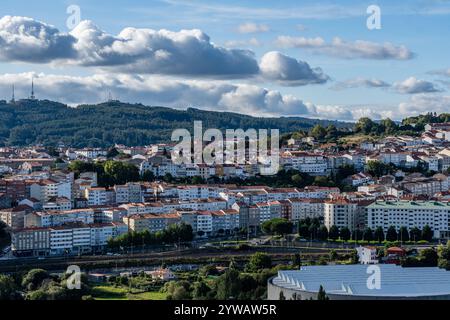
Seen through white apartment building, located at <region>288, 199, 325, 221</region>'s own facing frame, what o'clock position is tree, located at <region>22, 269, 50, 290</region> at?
The tree is roughly at 1 o'clock from the white apartment building.

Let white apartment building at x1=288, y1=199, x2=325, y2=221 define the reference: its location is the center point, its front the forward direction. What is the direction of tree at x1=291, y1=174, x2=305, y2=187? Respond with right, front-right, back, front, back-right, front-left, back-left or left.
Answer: back

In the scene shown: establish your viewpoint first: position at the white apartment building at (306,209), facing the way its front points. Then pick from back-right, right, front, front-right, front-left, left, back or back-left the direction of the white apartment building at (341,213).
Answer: front-left

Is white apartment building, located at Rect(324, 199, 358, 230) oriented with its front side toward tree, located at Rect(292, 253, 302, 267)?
yes

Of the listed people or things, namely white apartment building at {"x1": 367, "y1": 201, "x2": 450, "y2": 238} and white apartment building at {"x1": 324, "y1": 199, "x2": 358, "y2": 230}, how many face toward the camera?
2

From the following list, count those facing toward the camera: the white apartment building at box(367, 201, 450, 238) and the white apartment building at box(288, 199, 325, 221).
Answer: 2

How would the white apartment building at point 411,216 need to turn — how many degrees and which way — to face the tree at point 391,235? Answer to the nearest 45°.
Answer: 0° — it already faces it

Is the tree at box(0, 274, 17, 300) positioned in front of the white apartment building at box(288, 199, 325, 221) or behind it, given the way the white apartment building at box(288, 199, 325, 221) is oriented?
in front

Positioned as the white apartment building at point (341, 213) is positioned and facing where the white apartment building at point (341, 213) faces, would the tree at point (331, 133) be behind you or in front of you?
behind

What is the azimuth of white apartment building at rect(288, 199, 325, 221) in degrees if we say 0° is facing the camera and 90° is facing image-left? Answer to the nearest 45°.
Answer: approximately 0°

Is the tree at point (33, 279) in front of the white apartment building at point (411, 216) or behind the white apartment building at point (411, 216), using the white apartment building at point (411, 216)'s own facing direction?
in front

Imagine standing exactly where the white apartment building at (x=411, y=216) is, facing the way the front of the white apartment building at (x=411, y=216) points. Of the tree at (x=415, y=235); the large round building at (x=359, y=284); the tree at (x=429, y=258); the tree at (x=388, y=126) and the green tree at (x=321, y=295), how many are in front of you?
4

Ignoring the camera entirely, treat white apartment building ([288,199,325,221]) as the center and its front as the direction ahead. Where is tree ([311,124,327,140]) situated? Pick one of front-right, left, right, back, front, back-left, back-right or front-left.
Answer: back
